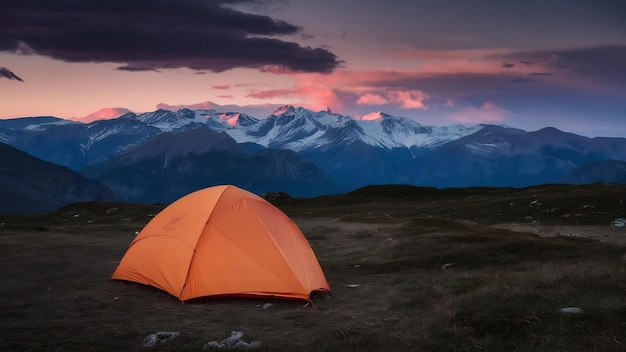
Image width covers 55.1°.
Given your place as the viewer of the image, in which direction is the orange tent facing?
facing the viewer and to the right of the viewer

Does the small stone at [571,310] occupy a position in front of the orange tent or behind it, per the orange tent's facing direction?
in front
